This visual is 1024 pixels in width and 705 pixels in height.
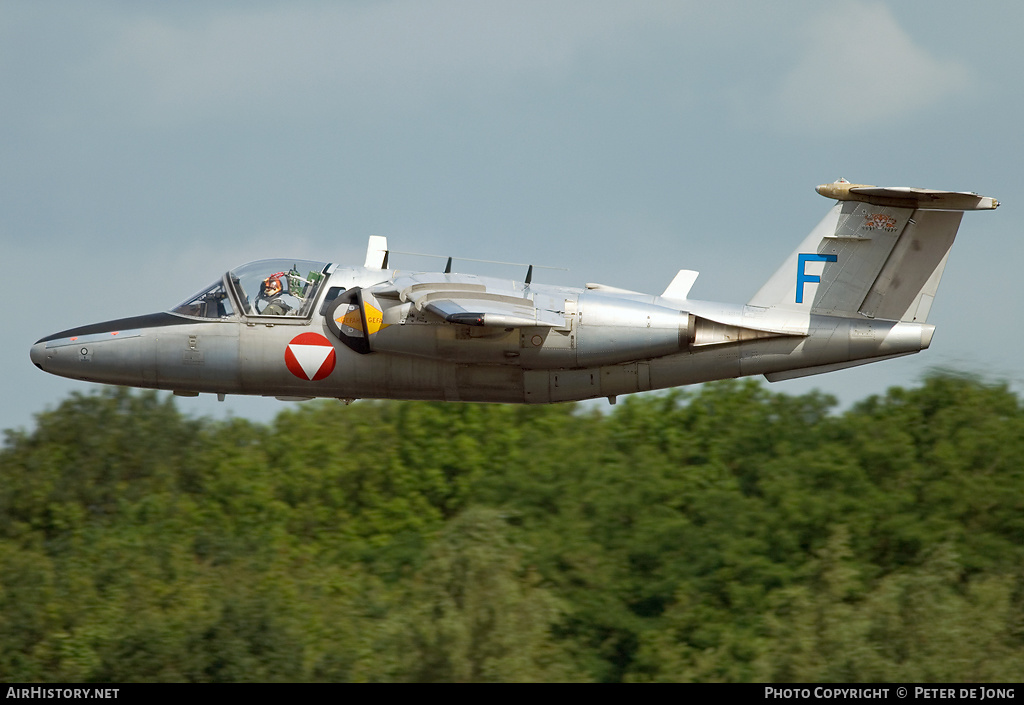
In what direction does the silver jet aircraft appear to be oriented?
to the viewer's left
